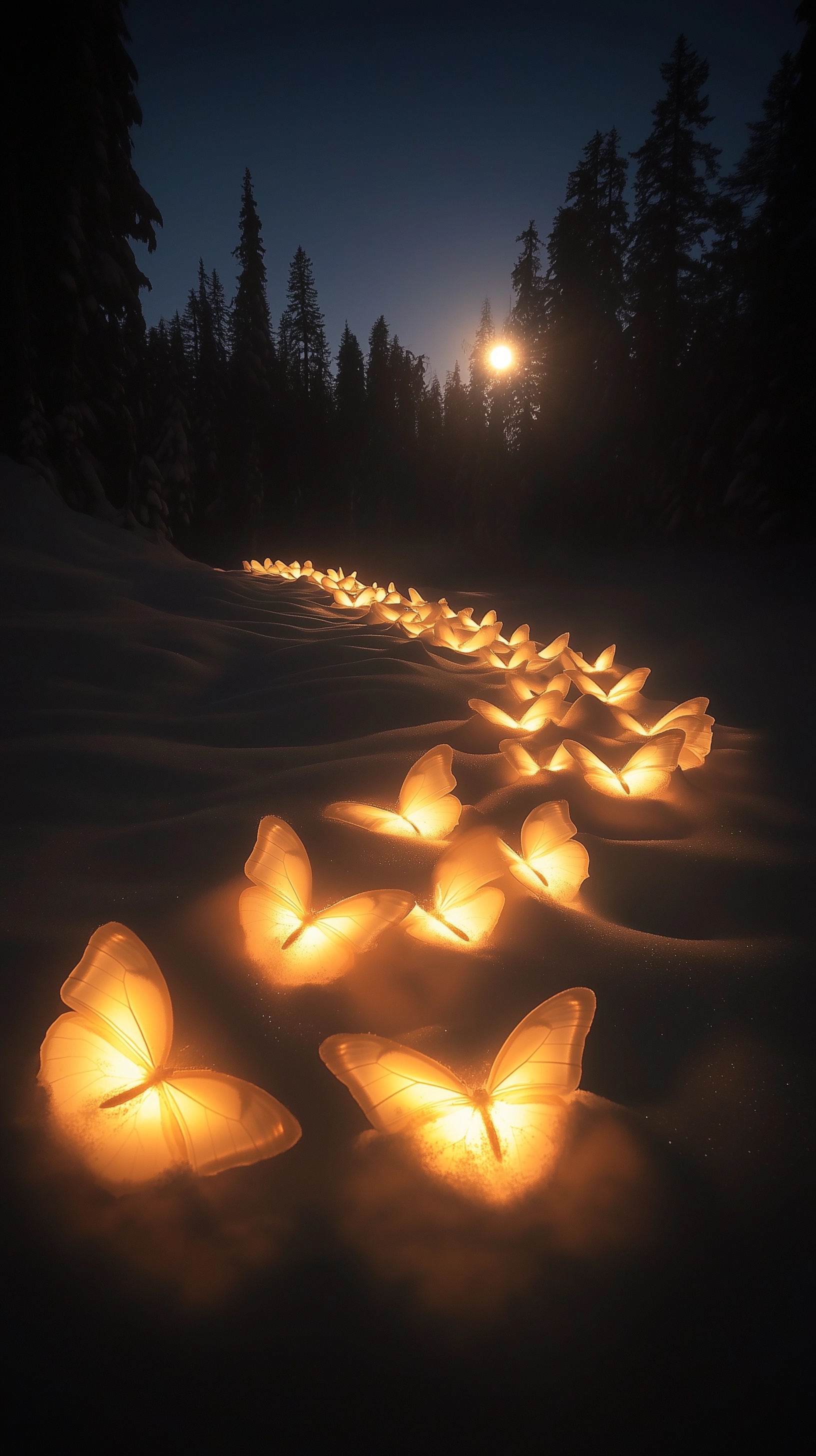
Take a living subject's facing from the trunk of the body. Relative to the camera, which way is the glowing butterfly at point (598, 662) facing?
away from the camera

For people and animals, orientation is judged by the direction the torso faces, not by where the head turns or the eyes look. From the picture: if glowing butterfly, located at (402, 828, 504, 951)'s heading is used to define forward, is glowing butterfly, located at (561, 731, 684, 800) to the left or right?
on its right

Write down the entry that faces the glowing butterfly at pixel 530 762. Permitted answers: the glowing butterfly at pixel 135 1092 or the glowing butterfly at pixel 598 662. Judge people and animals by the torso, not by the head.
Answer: the glowing butterfly at pixel 135 1092

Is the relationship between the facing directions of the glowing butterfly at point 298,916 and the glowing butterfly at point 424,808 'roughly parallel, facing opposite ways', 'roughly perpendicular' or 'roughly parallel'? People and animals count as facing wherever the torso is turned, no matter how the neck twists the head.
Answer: roughly perpendicular

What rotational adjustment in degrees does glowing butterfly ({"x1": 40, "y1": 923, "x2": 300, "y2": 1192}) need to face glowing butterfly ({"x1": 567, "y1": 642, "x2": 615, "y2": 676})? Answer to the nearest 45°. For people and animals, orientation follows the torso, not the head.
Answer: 0° — it already faces it

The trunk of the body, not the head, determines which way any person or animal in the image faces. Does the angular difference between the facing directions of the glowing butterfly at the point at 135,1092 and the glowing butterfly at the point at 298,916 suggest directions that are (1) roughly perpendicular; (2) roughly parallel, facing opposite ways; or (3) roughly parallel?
roughly parallel

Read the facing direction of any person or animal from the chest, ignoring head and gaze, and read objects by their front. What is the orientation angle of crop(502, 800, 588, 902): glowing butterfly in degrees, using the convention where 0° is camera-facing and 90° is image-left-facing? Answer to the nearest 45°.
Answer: approximately 135°

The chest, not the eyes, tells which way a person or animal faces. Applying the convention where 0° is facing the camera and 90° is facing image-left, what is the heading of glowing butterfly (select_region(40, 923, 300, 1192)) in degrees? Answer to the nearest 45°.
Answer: approximately 225°

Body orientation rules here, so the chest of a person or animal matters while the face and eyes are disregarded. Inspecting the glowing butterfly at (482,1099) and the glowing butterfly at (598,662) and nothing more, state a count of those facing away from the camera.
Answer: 2

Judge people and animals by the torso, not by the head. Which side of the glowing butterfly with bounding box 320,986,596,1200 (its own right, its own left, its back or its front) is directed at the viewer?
back

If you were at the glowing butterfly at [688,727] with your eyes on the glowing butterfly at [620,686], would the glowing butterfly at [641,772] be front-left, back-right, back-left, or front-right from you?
back-left

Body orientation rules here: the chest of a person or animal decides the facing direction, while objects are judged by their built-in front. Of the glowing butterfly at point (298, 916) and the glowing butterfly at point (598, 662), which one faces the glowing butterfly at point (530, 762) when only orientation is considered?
the glowing butterfly at point (298, 916)

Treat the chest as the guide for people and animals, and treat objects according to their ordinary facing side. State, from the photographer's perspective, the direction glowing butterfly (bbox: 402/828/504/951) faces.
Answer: facing away from the viewer and to the left of the viewer

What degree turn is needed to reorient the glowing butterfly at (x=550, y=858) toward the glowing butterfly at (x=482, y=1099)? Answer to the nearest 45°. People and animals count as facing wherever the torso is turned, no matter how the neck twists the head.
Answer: approximately 135° to its left

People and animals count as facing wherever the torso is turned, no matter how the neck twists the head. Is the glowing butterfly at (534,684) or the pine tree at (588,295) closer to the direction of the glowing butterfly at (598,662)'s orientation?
the pine tree

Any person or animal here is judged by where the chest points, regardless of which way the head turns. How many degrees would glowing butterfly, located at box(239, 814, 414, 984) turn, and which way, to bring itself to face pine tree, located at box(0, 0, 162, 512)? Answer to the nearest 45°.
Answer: approximately 45° to its left
